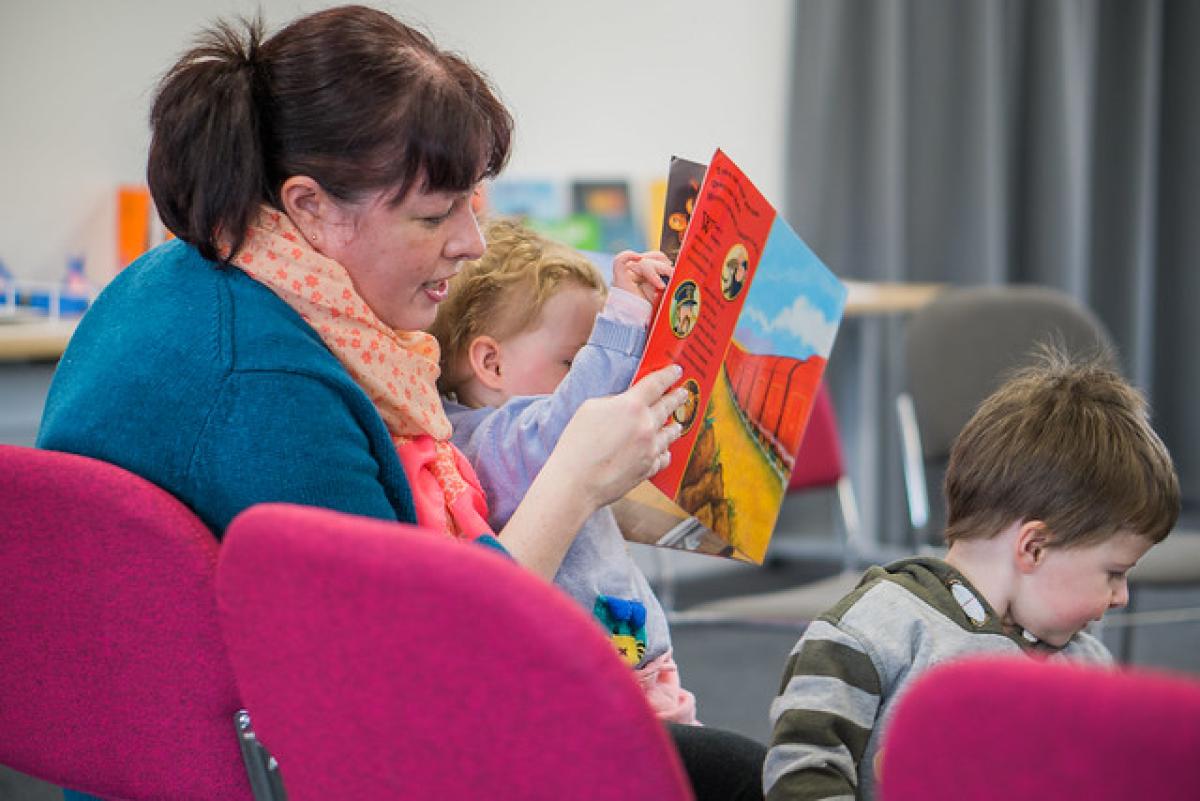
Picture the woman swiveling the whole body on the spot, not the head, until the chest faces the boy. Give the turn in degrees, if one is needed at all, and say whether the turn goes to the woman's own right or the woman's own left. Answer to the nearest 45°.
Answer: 0° — they already face them

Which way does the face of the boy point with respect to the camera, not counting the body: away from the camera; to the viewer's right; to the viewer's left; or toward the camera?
to the viewer's right

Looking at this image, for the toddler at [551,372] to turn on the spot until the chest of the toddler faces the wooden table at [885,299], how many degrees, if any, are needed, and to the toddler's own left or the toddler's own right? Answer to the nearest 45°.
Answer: approximately 90° to the toddler's own left

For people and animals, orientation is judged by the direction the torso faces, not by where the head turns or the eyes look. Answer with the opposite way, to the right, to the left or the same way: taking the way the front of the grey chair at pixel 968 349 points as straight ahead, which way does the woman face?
to the left

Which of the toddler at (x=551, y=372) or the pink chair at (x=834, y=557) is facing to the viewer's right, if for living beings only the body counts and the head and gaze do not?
the toddler

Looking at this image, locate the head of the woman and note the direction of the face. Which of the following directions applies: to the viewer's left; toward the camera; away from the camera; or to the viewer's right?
to the viewer's right

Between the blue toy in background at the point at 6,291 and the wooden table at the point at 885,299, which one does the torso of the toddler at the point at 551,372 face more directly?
the wooden table

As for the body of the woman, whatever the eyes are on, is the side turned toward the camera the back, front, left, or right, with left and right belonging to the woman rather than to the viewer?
right

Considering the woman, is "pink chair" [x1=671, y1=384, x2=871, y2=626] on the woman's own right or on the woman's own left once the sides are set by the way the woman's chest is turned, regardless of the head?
on the woman's own left

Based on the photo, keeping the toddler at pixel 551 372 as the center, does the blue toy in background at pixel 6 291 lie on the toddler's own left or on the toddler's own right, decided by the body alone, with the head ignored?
on the toddler's own left

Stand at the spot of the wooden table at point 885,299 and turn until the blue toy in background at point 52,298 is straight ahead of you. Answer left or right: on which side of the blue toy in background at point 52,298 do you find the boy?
left

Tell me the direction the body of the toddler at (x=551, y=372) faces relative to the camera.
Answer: to the viewer's right
